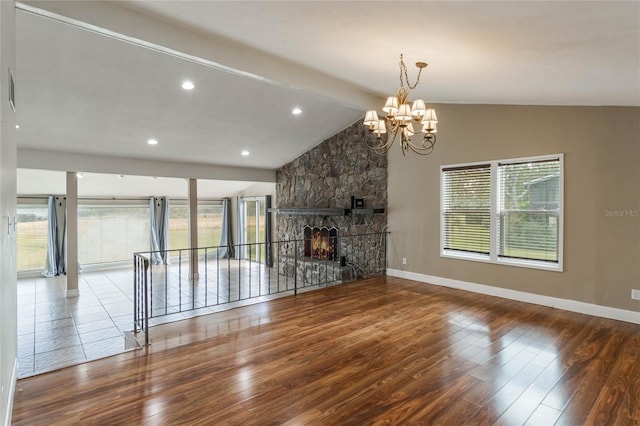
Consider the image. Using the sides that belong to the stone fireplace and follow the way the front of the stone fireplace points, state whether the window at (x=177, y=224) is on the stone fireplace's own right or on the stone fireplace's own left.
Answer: on the stone fireplace's own right

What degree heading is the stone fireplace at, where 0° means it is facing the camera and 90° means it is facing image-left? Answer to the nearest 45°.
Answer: approximately 45°

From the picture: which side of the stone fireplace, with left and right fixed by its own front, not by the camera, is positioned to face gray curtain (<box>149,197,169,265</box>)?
right

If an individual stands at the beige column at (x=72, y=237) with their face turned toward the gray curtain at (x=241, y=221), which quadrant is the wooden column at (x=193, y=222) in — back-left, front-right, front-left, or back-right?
front-right

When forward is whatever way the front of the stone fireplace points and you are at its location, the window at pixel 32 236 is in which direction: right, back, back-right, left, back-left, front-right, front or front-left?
front-right

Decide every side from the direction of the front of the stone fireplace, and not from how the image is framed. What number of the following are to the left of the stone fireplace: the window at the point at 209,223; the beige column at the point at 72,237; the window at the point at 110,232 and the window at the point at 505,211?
1

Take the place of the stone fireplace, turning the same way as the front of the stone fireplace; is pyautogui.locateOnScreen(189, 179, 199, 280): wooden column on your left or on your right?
on your right

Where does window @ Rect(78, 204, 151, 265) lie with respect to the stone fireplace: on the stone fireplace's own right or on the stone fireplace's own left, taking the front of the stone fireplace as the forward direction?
on the stone fireplace's own right

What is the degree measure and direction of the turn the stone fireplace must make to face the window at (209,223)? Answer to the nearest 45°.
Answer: approximately 90° to its right

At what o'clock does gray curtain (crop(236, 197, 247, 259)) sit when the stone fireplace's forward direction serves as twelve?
The gray curtain is roughly at 3 o'clock from the stone fireplace.

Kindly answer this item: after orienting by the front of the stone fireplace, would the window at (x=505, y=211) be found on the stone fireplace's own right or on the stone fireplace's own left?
on the stone fireplace's own left

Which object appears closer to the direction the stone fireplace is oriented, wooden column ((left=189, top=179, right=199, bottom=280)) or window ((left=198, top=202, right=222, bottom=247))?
the wooden column

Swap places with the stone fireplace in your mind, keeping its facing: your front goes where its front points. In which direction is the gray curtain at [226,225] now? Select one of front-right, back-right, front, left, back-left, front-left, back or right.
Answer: right

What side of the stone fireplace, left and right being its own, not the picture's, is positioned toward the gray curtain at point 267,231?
right

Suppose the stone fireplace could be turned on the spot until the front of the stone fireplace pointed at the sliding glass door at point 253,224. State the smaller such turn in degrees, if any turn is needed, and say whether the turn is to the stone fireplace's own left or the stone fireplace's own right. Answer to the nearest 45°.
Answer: approximately 90° to the stone fireplace's own right
